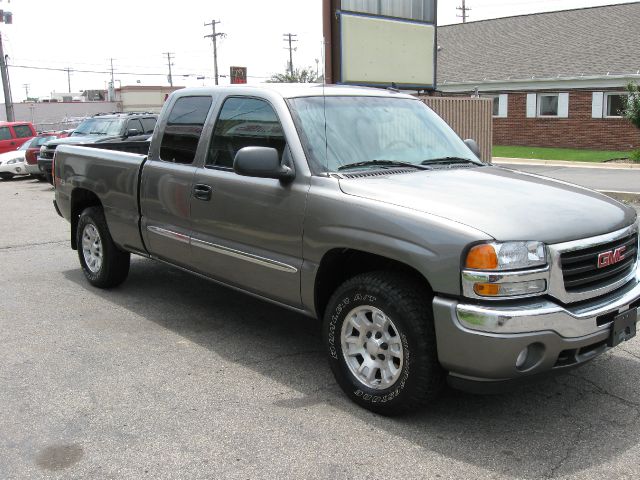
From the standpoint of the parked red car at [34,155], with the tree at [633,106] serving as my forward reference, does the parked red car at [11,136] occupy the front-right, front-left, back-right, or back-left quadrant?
back-left

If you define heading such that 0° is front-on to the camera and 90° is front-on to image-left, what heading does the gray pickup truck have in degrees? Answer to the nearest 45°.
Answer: approximately 315°

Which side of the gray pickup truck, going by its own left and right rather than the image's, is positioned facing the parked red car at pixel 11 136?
back

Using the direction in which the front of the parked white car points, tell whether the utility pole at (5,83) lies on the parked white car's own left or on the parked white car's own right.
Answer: on the parked white car's own right

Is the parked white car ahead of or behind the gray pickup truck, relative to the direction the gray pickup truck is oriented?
behind

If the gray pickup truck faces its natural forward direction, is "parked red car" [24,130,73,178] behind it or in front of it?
behind

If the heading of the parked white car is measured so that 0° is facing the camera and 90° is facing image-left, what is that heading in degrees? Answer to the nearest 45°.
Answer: approximately 45°

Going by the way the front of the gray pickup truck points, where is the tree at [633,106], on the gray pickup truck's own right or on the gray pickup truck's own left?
on the gray pickup truck's own left

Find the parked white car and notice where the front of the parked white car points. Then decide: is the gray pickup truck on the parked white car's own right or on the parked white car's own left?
on the parked white car's own left
